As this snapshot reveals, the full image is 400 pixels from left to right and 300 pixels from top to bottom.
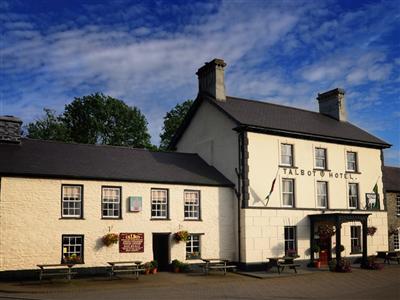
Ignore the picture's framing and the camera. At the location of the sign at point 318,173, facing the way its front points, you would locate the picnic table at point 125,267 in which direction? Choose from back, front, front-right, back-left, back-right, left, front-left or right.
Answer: right

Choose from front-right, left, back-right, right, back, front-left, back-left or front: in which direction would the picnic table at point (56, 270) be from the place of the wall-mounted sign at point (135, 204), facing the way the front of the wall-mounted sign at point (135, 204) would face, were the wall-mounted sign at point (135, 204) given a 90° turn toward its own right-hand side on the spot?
front-left

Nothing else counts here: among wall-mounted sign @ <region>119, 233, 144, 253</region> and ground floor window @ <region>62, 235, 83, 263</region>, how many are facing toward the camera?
2

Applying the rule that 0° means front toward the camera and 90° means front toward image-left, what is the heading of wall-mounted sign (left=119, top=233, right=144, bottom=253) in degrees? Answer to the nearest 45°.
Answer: approximately 0°

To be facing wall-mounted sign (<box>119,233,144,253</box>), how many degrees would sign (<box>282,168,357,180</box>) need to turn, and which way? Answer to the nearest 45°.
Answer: approximately 90° to its right

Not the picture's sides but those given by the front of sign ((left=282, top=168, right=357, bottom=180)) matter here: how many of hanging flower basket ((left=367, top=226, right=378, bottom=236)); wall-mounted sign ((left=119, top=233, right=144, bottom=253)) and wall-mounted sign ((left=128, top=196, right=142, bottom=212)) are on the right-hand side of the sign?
2

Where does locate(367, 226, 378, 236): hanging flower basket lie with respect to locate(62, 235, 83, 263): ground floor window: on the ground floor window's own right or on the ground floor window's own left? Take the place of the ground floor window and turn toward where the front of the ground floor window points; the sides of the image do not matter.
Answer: on the ground floor window's own left

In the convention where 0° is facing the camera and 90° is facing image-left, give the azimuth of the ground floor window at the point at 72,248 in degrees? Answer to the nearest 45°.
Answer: approximately 0°

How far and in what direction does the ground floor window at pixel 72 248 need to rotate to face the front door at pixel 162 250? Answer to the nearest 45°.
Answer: approximately 135° to its left
